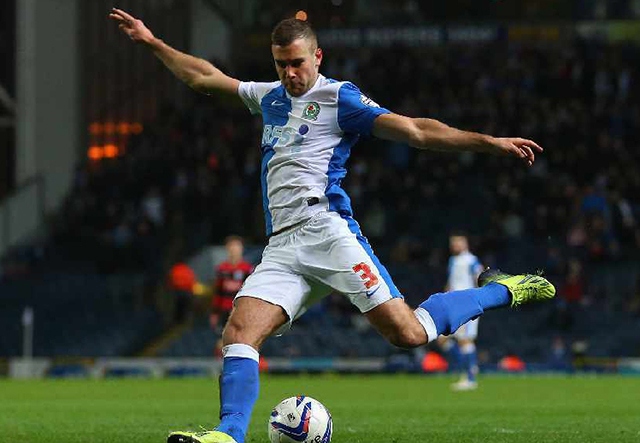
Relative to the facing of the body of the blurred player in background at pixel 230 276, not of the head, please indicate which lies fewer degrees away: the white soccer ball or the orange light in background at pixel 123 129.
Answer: the white soccer ball

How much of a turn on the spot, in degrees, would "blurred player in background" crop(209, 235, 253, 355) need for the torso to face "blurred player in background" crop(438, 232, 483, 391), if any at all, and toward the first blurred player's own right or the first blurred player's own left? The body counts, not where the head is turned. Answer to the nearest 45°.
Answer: approximately 90° to the first blurred player's own left

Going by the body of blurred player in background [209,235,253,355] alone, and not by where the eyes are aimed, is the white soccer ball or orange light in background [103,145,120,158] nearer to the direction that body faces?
the white soccer ball

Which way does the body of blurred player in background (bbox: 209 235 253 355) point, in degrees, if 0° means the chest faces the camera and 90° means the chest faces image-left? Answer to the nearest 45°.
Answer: approximately 0°

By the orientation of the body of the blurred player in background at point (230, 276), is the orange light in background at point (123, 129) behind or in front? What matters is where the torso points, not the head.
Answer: behind

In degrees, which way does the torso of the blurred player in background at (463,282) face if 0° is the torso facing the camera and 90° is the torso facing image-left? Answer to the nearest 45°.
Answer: approximately 45°

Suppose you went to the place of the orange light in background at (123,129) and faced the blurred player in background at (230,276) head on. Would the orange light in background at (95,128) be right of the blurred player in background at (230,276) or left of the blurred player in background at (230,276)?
right

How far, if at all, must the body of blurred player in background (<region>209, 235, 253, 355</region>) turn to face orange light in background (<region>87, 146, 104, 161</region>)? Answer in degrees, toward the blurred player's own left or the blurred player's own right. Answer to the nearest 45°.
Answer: approximately 180°

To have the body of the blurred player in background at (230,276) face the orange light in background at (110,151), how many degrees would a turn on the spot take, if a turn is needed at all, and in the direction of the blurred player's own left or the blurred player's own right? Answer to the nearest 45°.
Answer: approximately 180°
